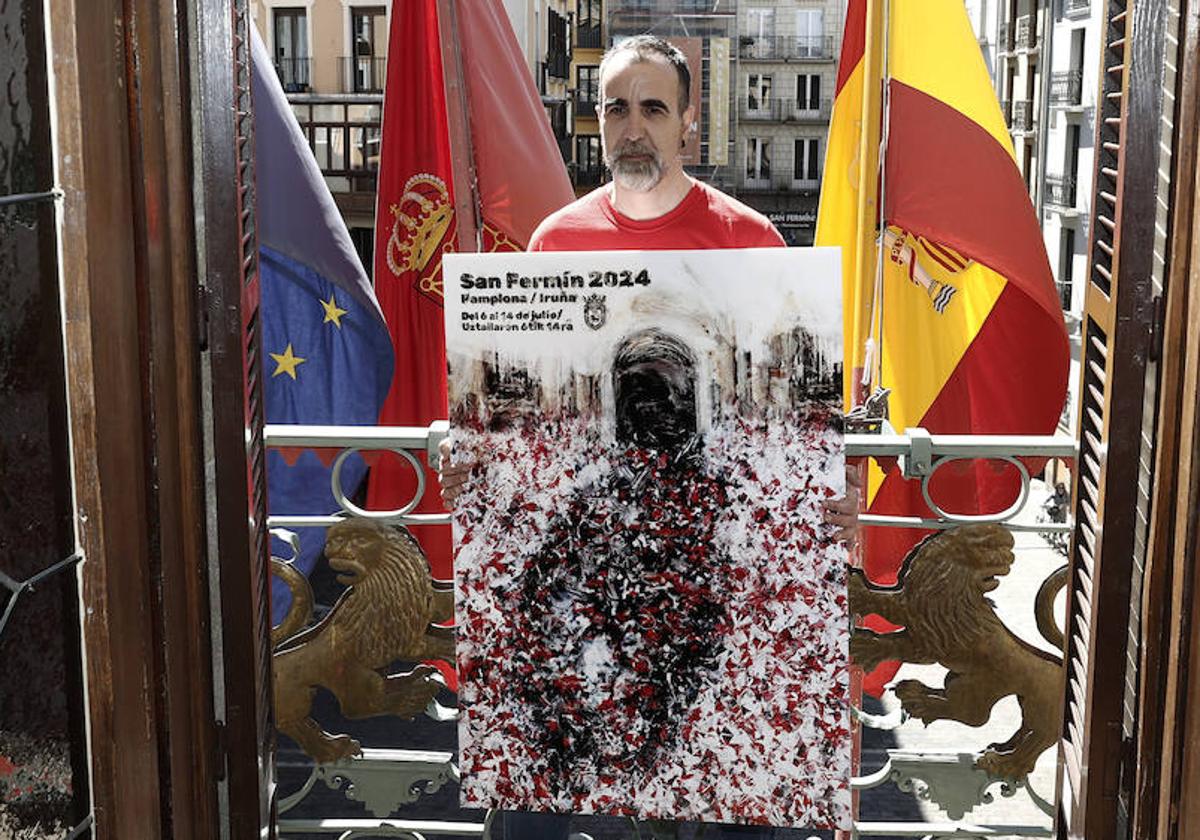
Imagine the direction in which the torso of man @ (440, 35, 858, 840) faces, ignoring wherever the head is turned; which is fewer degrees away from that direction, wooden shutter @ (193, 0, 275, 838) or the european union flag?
the wooden shutter

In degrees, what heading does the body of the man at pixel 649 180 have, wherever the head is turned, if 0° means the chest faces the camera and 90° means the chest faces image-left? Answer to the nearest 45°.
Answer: approximately 0°

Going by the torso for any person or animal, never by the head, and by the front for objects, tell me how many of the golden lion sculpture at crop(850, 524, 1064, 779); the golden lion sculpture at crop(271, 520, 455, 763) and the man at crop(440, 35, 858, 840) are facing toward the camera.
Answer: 1

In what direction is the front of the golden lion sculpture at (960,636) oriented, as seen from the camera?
facing to the left of the viewer

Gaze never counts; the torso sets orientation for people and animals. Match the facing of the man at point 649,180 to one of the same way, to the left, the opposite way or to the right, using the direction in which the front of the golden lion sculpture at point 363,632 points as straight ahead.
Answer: to the right

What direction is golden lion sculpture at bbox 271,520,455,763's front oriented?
to the viewer's right
